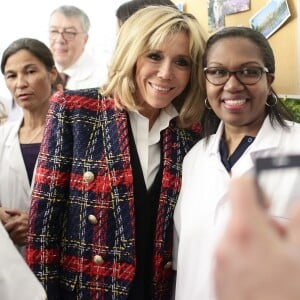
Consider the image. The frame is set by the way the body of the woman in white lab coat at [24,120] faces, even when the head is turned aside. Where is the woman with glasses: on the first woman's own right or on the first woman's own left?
on the first woman's own left

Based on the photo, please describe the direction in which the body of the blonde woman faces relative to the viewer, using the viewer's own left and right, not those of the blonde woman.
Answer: facing the viewer and to the right of the viewer

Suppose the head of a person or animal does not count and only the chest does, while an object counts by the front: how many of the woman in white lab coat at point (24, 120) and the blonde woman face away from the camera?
0

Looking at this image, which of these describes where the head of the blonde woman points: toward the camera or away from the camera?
toward the camera

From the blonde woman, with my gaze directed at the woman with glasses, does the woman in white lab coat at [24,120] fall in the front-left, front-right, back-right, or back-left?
back-left

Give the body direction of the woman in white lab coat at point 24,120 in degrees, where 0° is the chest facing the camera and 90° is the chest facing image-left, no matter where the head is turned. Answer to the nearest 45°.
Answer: approximately 45°

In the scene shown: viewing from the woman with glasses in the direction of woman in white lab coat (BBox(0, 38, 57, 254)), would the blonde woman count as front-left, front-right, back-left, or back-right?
front-left

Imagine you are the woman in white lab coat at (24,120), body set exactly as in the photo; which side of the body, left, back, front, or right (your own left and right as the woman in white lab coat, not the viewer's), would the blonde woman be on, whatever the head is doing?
left
